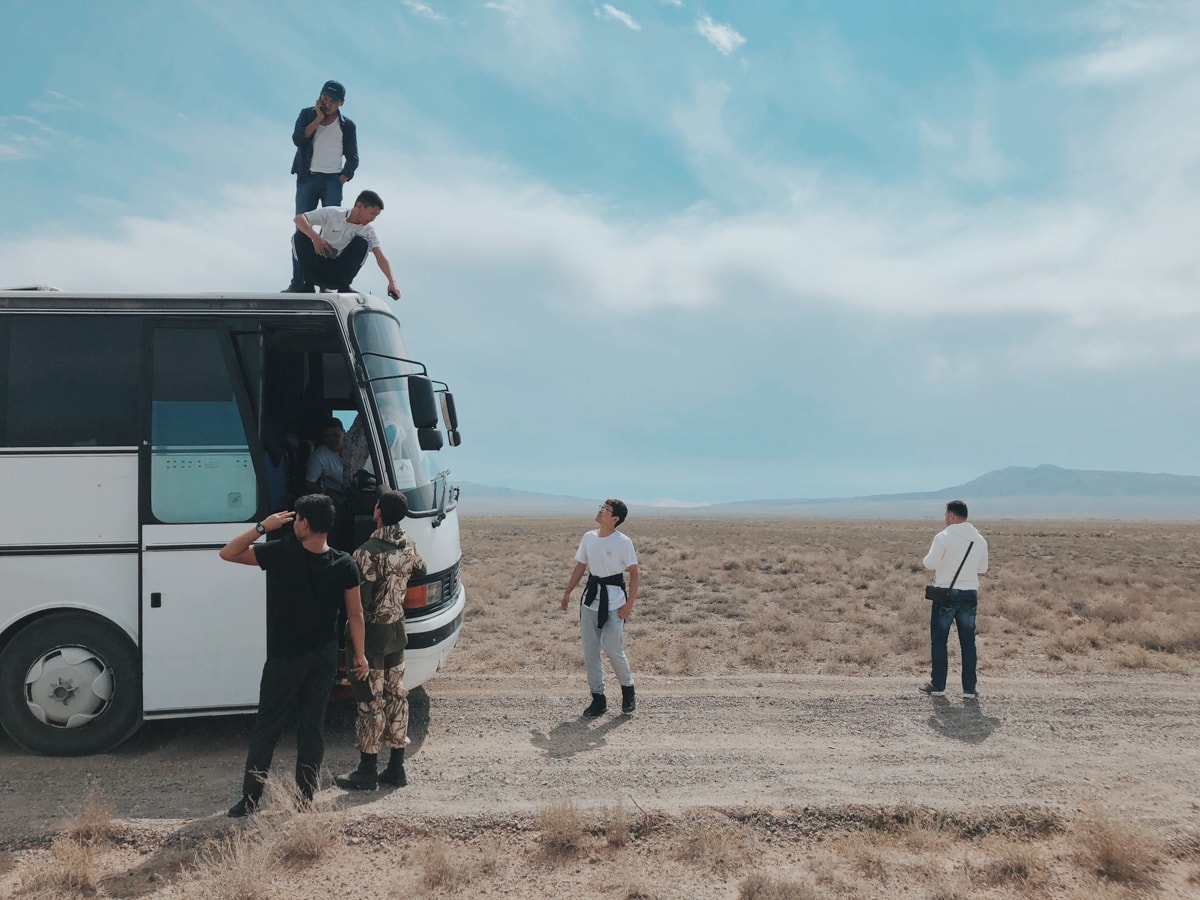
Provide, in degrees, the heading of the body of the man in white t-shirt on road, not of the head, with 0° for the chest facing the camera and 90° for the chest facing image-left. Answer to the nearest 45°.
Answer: approximately 45°

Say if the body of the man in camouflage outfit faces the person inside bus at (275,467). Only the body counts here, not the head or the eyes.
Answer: yes

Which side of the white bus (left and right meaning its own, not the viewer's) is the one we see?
right

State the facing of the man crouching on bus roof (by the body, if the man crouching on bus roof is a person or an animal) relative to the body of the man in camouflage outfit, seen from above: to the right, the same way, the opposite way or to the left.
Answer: the opposite way

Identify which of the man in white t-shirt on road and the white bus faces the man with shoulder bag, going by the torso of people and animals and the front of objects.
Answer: the white bus
